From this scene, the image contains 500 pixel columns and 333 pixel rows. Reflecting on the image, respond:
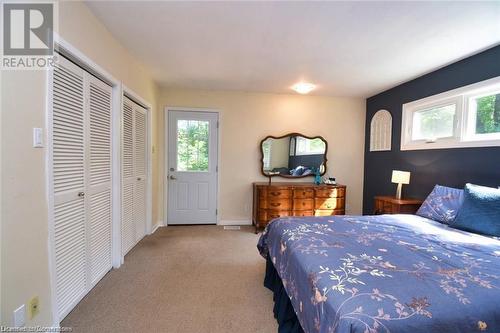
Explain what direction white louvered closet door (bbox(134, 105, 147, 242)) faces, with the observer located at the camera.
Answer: facing the viewer and to the right of the viewer

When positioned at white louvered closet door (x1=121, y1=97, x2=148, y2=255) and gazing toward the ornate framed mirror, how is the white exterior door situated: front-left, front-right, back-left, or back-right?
front-left

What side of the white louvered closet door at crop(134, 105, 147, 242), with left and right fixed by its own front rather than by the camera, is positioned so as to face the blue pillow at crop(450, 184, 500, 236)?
front

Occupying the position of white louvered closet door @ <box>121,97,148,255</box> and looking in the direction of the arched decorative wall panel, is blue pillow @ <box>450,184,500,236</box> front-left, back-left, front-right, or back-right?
front-right

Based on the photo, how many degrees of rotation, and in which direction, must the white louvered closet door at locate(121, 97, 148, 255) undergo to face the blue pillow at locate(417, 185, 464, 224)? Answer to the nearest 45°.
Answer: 0° — it already faces it

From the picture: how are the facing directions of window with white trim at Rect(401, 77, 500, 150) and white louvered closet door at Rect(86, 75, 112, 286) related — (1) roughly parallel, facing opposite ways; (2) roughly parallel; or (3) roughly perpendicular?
roughly parallel, facing opposite ways

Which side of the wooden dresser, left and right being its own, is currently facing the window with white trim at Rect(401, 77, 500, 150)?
left

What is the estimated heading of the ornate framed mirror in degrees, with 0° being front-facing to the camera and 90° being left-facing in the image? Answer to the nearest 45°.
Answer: approximately 0°

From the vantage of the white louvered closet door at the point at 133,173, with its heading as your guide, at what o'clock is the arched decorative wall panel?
The arched decorative wall panel is roughly at 11 o'clock from the white louvered closet door.

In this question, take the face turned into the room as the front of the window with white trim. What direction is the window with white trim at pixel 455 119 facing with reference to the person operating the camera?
facing the viewer and to the left of the viewer

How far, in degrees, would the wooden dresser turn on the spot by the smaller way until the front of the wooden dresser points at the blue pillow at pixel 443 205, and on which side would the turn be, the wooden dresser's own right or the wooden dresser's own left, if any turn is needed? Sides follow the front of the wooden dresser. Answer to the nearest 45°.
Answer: approximately 45° to the wooden dresser's own left

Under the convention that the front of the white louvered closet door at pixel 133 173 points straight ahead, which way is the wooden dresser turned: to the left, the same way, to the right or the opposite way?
to the right

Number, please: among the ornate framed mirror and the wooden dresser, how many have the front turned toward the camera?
2

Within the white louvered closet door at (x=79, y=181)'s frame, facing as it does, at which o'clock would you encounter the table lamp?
The table lamp is roughly at 11 o'clock from the white louvered closet door.

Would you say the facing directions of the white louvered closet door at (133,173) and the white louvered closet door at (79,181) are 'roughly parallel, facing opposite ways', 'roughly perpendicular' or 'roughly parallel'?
roughly parallel

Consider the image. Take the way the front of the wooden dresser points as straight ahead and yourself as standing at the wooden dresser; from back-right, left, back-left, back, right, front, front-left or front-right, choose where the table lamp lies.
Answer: left

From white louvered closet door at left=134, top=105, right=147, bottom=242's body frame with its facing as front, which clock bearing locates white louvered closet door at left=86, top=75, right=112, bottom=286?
white louvered closet door at left=86, top=75, right=112, bottom=286 is roughly at 2 o'clock from white louvered closet door at left=134, top=105, right=147, bottom=242.

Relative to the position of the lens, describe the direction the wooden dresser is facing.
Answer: facing the viewer

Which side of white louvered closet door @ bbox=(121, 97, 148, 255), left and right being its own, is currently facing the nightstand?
front
